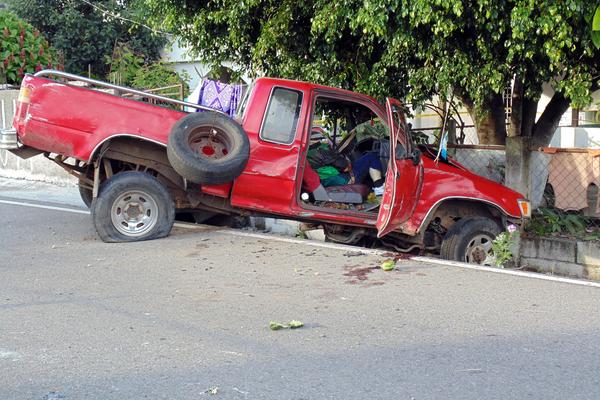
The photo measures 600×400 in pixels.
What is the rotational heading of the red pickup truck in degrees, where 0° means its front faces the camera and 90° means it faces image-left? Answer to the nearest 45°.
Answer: approximately 270°

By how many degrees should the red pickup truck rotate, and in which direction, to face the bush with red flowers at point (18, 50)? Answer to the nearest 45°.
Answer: approximately 135° to its left

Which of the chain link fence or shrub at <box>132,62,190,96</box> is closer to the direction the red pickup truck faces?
the chain link fence

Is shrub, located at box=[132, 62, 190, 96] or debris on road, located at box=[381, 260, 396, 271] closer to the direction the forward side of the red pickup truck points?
the debris on road

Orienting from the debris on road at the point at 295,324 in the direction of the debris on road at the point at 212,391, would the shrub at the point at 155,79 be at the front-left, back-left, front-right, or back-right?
back-right

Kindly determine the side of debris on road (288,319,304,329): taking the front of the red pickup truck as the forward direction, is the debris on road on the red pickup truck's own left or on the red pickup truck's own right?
on the red pickup truck's own right

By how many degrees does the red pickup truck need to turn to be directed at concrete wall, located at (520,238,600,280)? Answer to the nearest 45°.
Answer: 0° — it already faces it

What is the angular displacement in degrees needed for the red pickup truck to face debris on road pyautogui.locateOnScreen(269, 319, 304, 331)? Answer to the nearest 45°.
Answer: approximately 90° to its right

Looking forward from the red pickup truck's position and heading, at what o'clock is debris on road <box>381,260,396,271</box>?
The debris on road is roughly at 1 o'clock from the red pickup truck.
